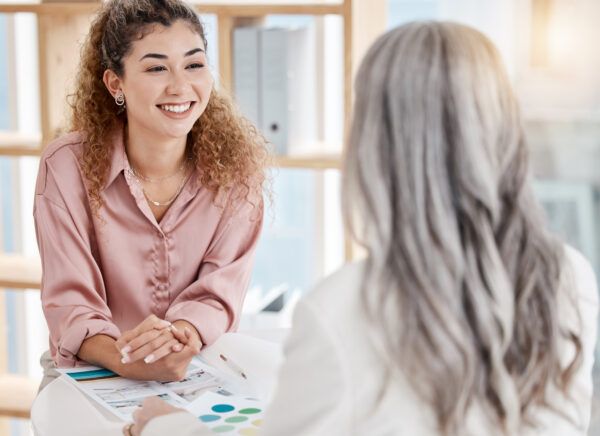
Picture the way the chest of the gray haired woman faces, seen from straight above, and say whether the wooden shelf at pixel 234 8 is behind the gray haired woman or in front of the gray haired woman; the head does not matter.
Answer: in front

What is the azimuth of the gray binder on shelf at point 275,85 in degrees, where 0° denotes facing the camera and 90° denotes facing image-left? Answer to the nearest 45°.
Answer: approximately 0°

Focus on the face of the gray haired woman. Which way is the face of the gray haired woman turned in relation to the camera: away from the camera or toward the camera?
away from the camera

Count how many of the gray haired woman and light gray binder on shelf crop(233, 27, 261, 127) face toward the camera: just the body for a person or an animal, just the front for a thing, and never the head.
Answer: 1

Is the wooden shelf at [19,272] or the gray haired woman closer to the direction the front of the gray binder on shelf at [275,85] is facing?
the gray haired woman

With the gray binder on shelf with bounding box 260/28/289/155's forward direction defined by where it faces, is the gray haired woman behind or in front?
in front

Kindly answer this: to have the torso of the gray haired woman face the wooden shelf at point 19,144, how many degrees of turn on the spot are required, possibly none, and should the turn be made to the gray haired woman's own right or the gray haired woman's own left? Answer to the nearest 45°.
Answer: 0° — they already face it

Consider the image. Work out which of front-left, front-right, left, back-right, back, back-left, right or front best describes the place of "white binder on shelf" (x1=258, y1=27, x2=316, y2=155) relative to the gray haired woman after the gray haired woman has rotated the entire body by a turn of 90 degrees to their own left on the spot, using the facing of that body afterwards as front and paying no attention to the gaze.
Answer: back-right

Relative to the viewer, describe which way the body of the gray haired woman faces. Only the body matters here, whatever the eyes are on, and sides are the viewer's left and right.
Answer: facing away from the viewer and to the left of the viewer

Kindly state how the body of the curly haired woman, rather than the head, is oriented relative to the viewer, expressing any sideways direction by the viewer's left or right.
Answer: facing the viewer and to the right of the viewer

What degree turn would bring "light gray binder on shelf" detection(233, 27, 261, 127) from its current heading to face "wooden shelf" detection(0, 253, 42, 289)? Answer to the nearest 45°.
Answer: approximately 90° to its right
